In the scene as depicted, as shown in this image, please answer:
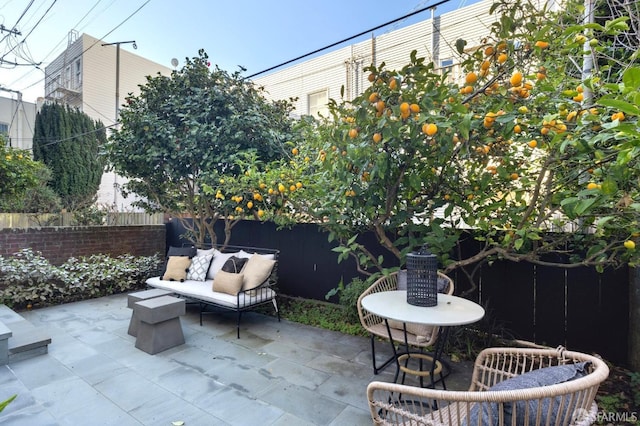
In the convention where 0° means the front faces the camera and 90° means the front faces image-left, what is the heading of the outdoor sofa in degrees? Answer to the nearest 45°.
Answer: approximately 45°

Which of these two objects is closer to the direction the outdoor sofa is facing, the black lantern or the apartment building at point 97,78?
the black lantern

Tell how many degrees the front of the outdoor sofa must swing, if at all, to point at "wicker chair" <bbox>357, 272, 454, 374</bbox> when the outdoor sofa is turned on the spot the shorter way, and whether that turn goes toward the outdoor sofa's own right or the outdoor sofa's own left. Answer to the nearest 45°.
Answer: approximately 90° to the outdoor sofa's own left

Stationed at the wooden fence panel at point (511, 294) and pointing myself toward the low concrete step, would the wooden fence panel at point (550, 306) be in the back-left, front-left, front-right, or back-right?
back-left

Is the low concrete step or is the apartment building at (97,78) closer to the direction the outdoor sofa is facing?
the low concrete step

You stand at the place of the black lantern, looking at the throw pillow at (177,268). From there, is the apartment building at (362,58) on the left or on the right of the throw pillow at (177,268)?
right

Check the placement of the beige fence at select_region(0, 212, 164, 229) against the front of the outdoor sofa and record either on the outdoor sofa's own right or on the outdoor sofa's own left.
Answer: on the outdoor sofa's own right

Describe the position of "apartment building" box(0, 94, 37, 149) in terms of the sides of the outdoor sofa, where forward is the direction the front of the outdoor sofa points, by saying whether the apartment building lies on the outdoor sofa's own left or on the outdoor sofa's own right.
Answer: on the outdoor sofa's own right

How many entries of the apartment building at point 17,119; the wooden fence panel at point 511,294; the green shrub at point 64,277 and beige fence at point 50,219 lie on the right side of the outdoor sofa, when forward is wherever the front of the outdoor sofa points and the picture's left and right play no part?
3

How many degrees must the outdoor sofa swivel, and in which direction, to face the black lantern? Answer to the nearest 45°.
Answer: approximately 90° to its left

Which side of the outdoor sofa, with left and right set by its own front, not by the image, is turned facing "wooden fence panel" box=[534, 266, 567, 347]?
left

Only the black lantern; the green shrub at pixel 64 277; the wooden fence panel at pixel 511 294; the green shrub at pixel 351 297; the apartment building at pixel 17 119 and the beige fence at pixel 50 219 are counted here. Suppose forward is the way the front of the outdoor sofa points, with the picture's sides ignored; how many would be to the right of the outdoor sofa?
3
